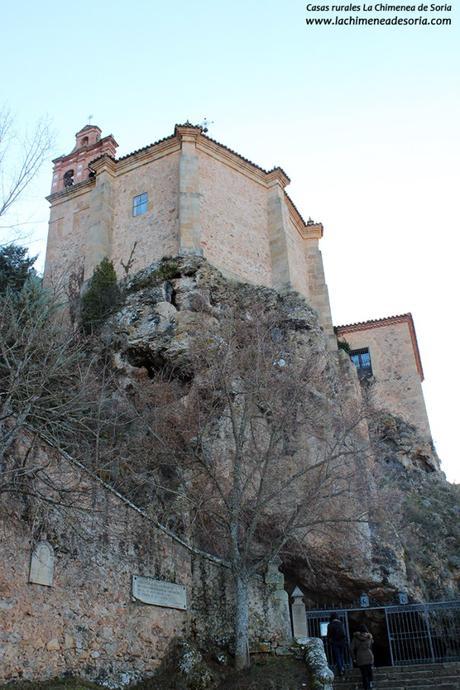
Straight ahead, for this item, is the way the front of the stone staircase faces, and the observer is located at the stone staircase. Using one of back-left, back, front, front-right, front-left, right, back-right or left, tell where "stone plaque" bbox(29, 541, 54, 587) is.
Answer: front-right

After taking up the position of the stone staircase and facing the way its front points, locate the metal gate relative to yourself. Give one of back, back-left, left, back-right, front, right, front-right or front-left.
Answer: back

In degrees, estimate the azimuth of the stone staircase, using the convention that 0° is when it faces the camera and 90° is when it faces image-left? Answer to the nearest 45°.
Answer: approximately 0°

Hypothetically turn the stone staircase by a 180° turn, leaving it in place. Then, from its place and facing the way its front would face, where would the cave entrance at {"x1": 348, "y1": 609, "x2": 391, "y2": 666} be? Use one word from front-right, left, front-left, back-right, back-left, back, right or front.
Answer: front

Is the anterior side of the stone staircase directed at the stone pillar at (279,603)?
no

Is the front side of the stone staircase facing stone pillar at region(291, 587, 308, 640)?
no

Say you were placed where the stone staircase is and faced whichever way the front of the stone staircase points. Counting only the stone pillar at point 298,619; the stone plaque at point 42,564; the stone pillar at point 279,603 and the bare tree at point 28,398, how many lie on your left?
0
